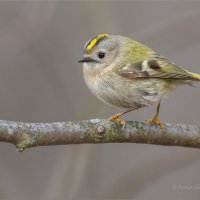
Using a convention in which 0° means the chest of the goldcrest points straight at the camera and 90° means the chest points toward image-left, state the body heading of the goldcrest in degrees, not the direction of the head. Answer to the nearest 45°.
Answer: approximately 90°
